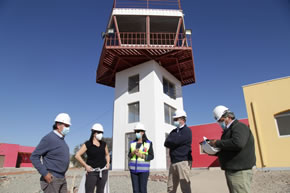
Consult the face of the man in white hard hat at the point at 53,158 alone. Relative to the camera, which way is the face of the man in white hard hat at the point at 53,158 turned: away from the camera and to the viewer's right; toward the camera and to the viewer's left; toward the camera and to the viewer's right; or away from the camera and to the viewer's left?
toward the camera and to the viewer's right

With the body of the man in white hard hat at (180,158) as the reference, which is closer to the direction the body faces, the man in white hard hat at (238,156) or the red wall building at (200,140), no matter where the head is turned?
the man in white hard hat

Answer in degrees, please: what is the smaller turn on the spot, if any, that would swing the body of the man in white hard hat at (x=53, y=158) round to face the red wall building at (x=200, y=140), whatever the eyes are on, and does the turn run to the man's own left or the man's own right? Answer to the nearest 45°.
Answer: approximately 90° to the man's own left

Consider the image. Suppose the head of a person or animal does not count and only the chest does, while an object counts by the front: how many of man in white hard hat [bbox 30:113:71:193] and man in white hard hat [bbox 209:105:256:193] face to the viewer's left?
1

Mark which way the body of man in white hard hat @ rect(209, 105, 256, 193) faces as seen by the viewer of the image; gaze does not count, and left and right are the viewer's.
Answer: facing to the left of the viewer

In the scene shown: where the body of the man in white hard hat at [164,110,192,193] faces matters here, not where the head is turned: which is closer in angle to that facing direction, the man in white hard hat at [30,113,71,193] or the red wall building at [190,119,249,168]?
the man in white hard hat

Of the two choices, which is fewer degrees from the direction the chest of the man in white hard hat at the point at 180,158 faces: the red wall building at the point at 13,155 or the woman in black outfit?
the woman in black outfit

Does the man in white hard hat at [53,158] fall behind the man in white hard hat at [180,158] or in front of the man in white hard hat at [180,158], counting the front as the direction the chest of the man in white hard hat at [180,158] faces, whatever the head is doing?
in front

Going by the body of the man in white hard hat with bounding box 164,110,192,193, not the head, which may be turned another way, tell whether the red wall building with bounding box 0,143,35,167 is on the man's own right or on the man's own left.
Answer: on the man's own right

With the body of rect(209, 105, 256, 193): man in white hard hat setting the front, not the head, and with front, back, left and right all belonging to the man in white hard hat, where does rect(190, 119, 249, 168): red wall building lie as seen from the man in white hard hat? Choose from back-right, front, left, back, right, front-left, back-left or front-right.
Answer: right

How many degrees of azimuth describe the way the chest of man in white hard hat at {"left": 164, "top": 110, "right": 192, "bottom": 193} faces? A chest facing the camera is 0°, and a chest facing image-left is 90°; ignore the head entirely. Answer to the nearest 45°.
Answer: approximately 45°

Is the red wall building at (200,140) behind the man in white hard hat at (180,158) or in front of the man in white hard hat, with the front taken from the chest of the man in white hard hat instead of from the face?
behind

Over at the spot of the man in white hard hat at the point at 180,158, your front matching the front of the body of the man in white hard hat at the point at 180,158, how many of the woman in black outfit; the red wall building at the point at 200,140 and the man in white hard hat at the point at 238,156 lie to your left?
1
